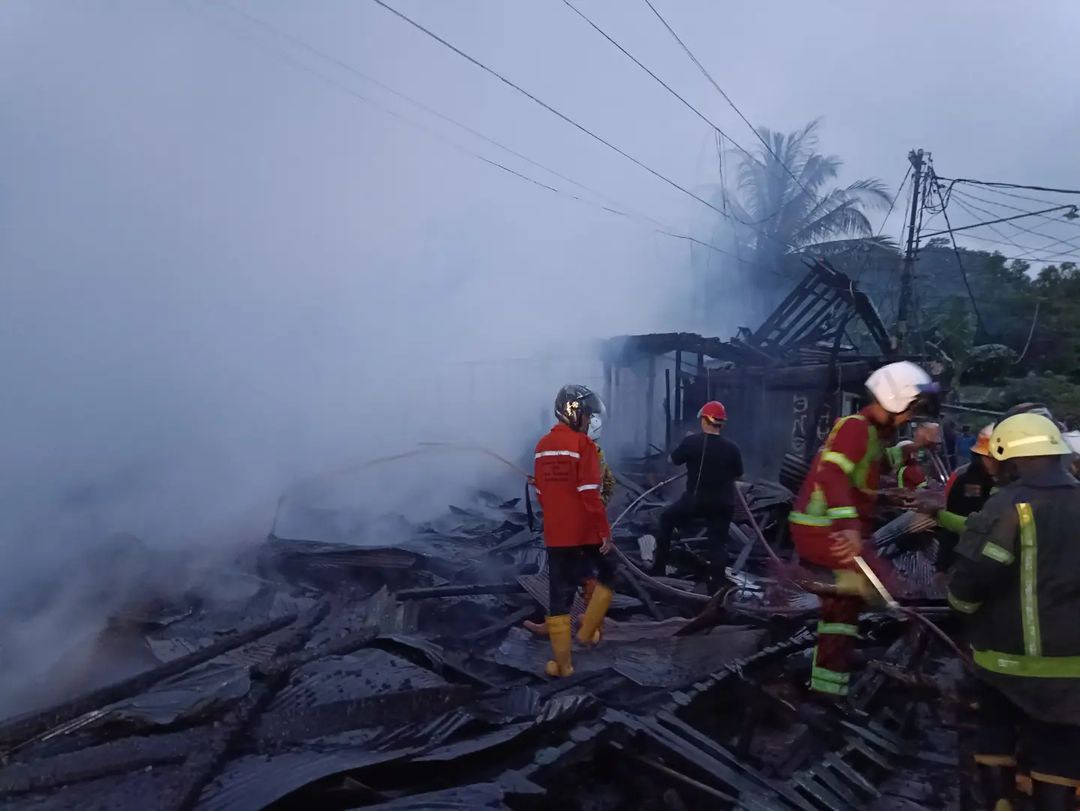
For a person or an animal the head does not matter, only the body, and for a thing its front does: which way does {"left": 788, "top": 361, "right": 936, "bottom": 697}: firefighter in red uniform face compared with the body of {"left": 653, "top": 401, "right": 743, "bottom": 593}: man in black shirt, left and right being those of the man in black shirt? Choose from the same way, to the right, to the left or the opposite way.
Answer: to the right

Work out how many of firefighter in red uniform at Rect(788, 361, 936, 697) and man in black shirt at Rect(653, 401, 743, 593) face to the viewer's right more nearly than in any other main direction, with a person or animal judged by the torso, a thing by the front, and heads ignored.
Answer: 1

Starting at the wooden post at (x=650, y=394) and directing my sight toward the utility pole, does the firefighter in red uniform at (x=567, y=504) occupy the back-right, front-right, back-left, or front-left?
back-right

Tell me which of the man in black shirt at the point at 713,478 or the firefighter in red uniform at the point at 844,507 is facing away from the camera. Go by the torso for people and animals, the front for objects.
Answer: the man in black shirt

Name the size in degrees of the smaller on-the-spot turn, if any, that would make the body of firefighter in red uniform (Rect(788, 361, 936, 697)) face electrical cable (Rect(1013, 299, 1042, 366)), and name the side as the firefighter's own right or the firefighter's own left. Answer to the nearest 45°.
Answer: approximately 90° to the firefighter's own left

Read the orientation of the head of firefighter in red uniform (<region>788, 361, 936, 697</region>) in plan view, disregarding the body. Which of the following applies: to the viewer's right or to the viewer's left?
to the viewer's right

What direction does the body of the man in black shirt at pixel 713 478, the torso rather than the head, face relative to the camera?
away from the camera

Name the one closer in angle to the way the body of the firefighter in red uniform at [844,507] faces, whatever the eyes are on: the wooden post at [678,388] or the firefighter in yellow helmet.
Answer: the firefighter in yellow helmet

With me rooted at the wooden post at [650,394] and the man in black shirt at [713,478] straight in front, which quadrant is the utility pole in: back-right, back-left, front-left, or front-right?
back-left

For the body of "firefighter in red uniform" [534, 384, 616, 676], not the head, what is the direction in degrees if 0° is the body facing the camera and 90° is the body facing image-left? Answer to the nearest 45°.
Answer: approximately 225°

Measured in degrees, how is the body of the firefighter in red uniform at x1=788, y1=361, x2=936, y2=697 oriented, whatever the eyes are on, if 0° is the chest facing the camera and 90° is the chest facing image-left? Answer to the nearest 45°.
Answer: approximately 270°

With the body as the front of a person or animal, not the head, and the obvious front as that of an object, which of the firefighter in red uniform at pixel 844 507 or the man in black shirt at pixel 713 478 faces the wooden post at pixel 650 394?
the man in black shirt
